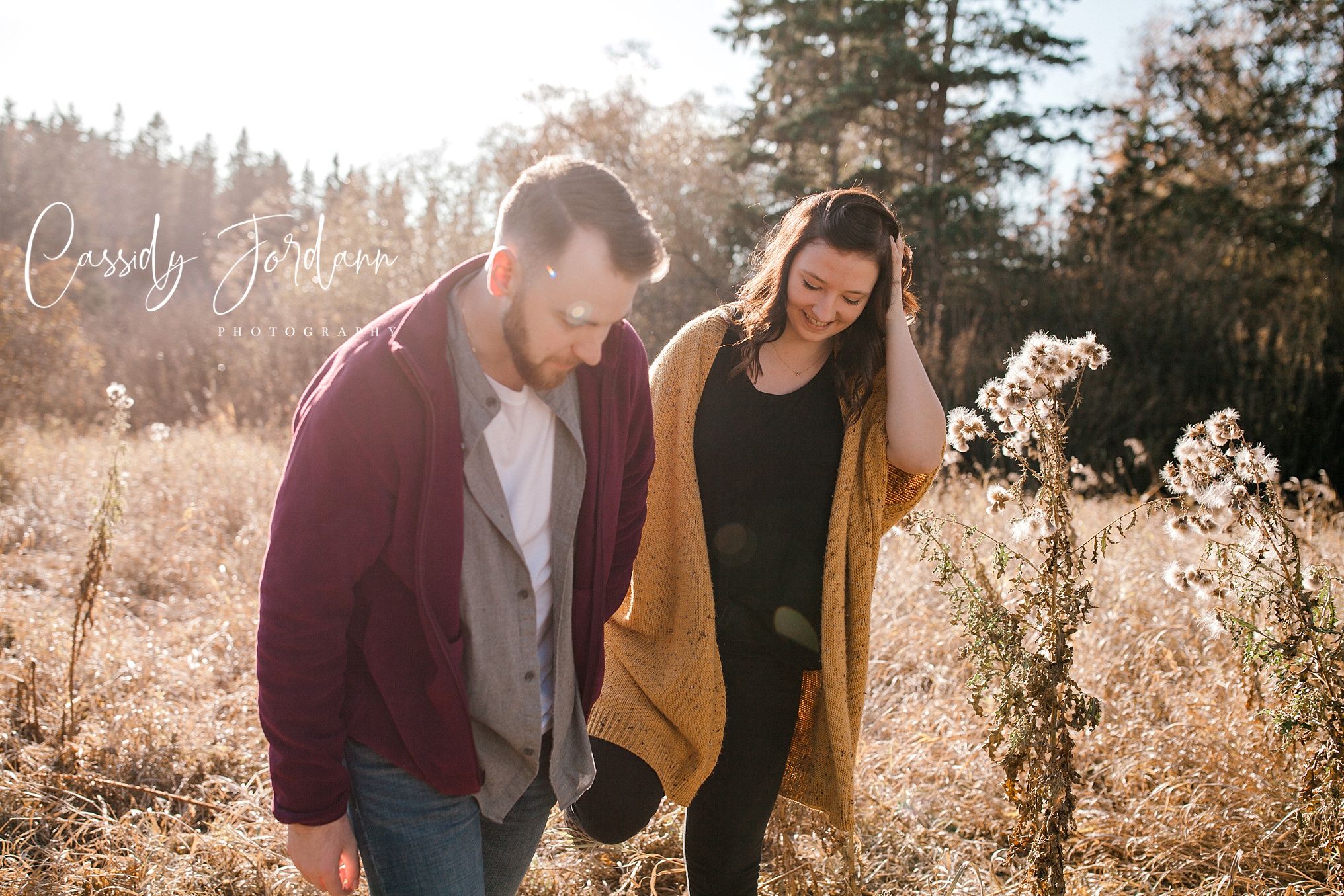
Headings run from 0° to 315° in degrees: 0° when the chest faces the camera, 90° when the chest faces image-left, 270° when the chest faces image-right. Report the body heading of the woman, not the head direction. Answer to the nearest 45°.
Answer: approximately 0°

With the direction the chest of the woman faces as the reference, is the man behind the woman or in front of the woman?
in front

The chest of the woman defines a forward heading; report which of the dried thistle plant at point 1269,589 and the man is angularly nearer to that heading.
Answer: the man

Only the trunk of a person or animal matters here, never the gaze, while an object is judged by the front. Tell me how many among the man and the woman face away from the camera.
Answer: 0

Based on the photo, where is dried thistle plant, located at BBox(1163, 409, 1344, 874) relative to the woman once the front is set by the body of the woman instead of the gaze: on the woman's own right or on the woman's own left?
on the woman's own left

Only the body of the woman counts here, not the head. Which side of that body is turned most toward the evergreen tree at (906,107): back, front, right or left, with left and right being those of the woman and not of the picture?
back
